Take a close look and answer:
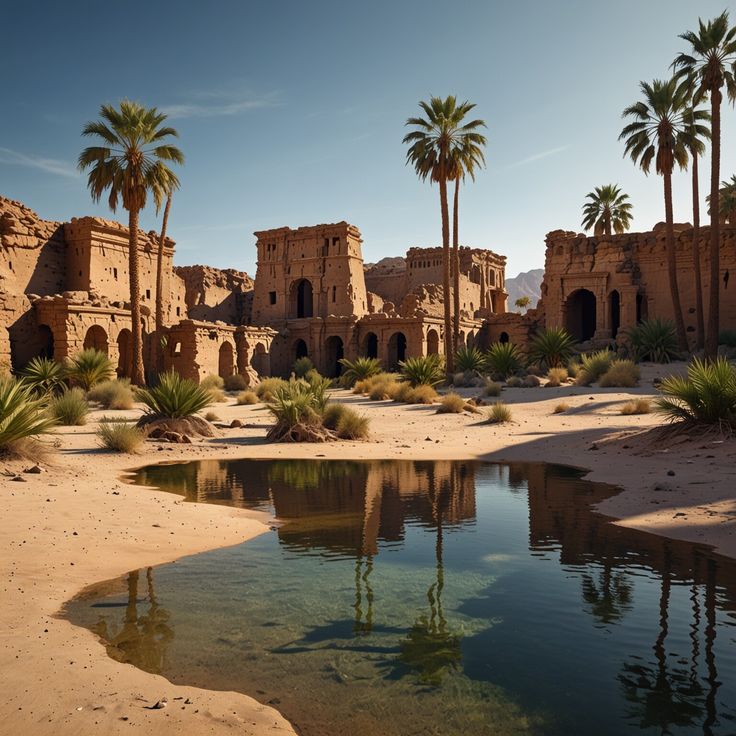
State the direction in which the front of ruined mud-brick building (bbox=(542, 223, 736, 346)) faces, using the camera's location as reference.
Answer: facing the viewer

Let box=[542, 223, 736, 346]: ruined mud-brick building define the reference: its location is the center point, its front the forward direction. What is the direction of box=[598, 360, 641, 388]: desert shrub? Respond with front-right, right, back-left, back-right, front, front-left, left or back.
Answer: front

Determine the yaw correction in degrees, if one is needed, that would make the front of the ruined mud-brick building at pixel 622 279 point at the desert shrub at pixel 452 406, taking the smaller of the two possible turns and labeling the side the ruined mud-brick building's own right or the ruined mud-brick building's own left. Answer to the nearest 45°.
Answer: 0° — it already faces it

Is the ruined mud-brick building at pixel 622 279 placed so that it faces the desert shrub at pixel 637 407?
yes

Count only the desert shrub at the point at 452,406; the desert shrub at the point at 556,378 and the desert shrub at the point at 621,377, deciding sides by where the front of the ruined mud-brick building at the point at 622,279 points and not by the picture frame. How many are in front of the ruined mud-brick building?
3

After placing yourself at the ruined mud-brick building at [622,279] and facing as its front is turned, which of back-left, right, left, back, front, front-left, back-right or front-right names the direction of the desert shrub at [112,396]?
front-right

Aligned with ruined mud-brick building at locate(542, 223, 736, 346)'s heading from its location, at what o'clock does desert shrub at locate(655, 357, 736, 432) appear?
The desert shrub is roughly at 12 o'clock from the ruined mud-brick building.

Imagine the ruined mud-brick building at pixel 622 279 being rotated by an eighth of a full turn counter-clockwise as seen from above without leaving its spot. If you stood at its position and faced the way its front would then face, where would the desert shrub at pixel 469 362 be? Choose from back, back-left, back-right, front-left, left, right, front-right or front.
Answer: right

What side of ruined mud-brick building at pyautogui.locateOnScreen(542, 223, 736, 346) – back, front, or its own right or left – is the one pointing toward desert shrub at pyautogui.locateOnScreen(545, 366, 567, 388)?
front

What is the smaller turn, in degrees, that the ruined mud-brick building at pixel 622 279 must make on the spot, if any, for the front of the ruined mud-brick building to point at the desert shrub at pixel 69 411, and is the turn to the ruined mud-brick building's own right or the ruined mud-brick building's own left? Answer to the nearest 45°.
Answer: approximately 45° to the ruined mud-brick building's own right

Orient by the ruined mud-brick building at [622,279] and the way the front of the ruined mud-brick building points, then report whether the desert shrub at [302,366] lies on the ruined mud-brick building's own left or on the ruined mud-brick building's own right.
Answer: on the ruined mud-brick building's own right

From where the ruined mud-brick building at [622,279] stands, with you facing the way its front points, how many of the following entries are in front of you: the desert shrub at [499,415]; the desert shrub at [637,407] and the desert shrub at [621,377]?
3

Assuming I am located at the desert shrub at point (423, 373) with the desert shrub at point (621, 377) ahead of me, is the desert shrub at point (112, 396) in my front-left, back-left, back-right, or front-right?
back-right

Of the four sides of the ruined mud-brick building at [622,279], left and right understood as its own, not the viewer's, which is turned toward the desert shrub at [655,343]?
front

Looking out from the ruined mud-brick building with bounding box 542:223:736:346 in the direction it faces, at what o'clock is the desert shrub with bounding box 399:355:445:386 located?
The desert shrub is roughly at 1 o'clock from the ruined mud-brick building.

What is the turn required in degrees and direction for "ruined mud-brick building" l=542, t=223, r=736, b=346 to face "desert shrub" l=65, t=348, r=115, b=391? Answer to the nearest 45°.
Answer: approximately 45° to its right
